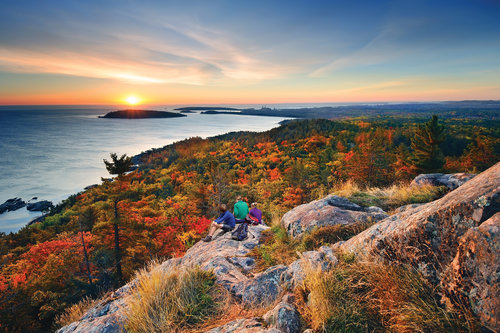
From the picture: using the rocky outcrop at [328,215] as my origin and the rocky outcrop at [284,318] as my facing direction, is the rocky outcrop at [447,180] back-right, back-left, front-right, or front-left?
back-left

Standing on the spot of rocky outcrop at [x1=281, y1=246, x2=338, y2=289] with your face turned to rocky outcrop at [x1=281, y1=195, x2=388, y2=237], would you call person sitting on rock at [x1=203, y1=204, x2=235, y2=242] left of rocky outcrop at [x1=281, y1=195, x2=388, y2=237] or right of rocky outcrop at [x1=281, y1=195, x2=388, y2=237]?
left

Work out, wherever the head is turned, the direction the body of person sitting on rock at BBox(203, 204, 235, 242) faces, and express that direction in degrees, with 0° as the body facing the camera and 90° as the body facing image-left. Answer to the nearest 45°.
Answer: approximately 90°

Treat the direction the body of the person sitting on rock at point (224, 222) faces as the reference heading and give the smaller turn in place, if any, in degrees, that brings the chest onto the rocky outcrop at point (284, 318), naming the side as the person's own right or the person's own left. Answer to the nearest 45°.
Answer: approximately 90° to the person's own left

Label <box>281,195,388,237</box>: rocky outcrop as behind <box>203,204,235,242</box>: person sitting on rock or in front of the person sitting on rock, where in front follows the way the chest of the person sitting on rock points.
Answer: behind

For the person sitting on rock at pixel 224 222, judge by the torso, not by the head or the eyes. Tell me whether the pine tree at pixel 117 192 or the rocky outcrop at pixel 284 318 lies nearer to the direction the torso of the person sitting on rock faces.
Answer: the pine tree

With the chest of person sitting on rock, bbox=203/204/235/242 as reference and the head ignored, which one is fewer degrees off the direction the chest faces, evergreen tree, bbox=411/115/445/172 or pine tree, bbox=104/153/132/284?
the pine tree
